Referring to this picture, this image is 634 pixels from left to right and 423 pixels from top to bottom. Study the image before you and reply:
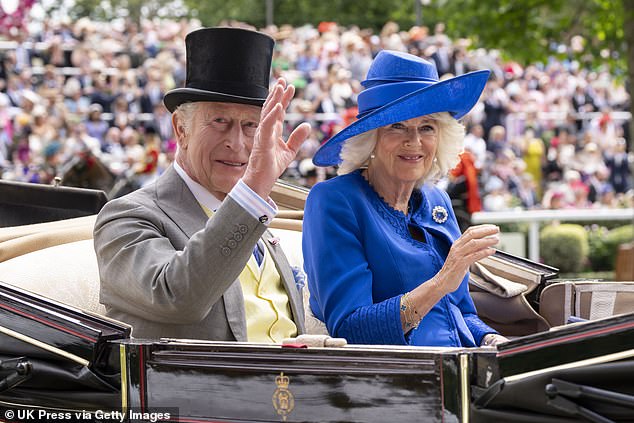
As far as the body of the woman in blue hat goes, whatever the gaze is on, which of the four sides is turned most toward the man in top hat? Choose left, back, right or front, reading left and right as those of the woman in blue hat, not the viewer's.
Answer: right

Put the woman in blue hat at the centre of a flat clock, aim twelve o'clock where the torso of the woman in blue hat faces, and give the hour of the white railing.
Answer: The white railing is roughly at 8 o'clock from the woman in blue hat.

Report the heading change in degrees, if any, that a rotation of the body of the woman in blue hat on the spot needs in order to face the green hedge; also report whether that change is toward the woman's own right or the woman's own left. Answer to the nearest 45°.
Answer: approximately 135° to the woman's own left
